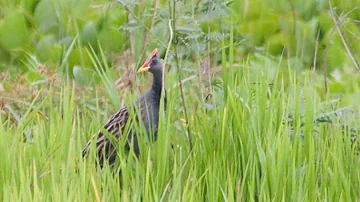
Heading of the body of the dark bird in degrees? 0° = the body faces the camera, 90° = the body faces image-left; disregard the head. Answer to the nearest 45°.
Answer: approximately 270°
